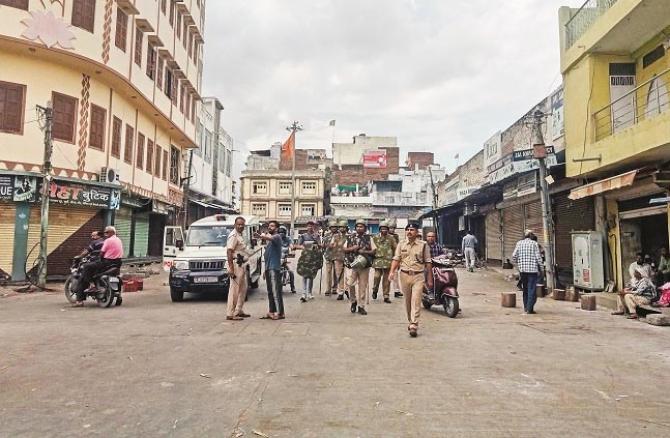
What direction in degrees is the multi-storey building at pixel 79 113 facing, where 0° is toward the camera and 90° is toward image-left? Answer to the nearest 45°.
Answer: approximately 315°

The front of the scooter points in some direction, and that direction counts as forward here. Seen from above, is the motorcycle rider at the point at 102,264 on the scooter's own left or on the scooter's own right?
on the scooter's own right

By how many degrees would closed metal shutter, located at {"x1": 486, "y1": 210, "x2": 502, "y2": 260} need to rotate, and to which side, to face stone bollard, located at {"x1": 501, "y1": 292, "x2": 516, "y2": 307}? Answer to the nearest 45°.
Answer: approximately 45° to its left

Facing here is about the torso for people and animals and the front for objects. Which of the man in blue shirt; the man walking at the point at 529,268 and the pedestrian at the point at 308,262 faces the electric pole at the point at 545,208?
the man walking

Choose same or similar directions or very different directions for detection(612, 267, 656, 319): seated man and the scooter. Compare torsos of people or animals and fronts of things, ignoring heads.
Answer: very different directions

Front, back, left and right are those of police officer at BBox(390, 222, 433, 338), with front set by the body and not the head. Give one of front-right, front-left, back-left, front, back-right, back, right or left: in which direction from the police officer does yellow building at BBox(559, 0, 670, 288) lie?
back-left

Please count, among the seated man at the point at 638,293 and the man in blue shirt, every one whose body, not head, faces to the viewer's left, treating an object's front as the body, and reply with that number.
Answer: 2

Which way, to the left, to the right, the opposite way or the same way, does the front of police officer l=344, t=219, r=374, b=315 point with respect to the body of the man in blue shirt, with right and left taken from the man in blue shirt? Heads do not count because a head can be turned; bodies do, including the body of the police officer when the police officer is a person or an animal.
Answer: to the left

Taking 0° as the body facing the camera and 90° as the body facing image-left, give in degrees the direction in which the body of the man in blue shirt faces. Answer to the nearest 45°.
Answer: approximately 90°
